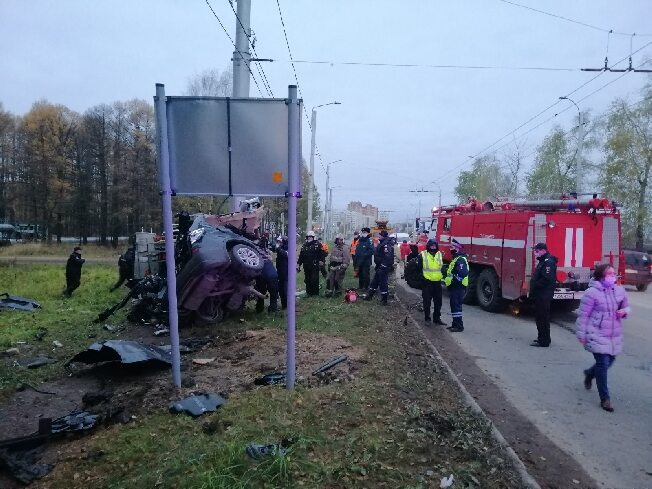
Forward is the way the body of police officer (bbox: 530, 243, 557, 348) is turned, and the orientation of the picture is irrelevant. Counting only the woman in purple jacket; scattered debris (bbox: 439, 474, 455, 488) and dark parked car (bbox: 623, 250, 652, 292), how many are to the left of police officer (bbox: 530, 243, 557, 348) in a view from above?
2

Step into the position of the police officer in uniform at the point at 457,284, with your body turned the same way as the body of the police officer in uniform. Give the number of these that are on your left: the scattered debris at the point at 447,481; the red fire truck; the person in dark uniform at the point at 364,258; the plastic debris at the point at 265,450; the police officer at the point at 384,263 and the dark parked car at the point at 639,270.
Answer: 2

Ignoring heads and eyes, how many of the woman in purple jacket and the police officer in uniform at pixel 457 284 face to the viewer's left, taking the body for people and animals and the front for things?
1

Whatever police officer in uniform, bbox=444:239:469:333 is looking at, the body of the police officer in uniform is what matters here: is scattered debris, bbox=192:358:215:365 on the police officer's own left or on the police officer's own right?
on the police officer's own left

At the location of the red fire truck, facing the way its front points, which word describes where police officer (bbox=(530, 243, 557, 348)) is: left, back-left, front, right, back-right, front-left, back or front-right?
back-left

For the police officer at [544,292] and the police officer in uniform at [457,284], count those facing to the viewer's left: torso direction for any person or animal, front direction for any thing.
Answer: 2

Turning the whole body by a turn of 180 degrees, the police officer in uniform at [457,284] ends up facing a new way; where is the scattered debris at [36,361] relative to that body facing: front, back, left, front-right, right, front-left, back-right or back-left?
back-right

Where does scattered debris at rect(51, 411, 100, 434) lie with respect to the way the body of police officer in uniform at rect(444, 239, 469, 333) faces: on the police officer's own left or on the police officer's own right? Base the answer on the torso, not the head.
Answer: on the police officer's own left

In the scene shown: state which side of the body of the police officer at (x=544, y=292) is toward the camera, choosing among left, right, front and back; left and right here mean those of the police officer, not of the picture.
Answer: left

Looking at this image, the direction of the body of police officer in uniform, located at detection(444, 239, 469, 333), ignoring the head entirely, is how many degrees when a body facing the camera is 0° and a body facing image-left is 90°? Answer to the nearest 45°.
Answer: approximately 90°

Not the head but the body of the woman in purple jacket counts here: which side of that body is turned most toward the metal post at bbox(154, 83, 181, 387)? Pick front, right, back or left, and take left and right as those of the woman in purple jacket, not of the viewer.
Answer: right

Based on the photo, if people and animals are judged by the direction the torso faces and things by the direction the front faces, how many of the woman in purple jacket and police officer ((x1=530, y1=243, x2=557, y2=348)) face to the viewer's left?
1
